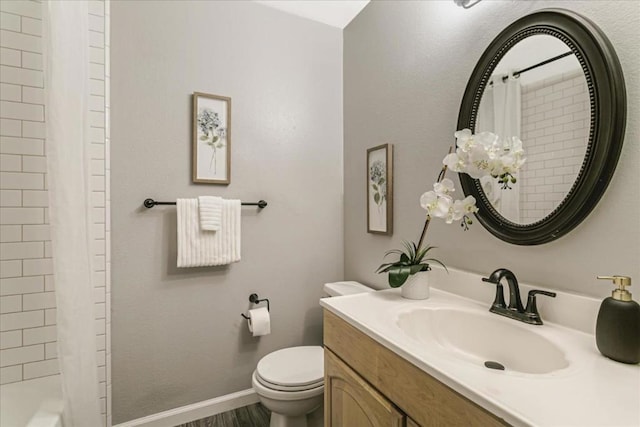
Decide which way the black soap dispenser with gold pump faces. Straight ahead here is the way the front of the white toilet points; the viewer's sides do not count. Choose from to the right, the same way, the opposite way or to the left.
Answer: to the right

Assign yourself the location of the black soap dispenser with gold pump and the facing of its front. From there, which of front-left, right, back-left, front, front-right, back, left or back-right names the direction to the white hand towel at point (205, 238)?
front

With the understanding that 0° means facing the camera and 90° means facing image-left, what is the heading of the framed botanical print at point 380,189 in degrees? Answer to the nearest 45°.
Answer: approximately 45°

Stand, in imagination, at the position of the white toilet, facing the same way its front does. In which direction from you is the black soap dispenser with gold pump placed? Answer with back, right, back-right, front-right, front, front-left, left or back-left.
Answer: left

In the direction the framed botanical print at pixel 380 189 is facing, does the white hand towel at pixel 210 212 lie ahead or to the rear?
ahead

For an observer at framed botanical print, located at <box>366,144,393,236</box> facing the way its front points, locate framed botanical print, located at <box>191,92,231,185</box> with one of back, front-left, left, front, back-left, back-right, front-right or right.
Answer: front-right

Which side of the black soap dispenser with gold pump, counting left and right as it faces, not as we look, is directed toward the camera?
left

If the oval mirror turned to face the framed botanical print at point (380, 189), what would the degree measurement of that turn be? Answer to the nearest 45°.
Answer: approximately 90° to its right

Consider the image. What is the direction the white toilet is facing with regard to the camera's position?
facing the viewer and to the left of the viewer

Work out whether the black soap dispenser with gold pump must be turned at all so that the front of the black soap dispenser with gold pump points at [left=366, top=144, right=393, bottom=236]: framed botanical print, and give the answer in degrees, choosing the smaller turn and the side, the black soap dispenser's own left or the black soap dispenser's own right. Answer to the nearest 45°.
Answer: approximately 45° to the black soap dispenser's own right
